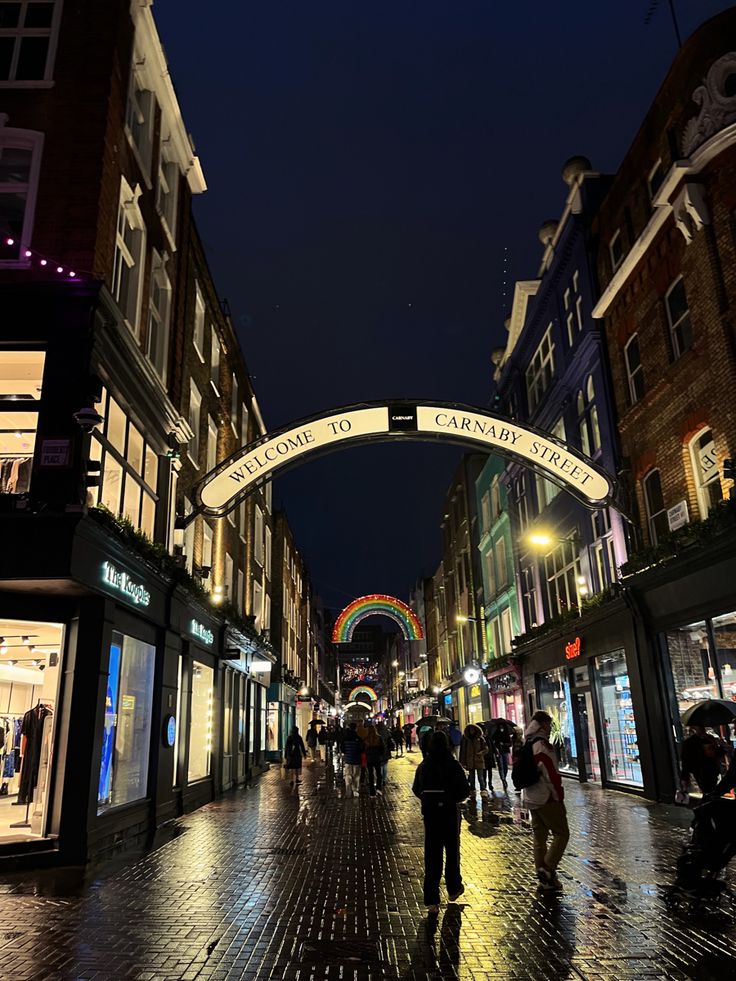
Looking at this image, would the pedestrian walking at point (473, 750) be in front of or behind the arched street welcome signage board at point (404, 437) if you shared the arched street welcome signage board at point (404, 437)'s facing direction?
behind

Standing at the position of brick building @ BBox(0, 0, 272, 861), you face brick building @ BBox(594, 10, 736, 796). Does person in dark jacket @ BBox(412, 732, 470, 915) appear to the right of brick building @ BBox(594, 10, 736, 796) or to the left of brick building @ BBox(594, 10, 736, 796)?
right

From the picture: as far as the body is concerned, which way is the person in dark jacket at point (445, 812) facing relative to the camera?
away from the camera

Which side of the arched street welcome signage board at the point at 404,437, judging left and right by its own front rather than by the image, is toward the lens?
front

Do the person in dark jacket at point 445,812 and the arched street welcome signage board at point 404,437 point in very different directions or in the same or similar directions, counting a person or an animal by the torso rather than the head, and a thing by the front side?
very different directions

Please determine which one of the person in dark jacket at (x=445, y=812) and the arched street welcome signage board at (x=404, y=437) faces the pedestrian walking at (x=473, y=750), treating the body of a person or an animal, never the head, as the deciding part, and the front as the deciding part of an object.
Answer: the person in dark jacket

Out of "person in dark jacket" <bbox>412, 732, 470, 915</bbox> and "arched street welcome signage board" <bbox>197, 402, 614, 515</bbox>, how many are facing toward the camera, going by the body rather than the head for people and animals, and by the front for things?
1

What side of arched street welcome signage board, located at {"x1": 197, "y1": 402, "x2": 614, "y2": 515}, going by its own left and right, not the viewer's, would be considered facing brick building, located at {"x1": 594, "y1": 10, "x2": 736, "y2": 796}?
left

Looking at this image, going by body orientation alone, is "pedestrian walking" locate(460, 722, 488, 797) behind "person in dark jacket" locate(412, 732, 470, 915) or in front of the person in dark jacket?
in front

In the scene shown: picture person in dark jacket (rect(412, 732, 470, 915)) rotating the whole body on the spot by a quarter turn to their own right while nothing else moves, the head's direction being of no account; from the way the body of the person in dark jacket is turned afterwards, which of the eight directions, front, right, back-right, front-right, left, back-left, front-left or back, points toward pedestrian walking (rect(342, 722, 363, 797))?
left

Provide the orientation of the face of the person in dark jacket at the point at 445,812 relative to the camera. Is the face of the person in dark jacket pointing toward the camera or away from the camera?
away from the camera

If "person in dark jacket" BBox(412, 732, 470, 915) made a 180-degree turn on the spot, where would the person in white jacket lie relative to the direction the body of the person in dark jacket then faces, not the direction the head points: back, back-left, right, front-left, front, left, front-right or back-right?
back-left

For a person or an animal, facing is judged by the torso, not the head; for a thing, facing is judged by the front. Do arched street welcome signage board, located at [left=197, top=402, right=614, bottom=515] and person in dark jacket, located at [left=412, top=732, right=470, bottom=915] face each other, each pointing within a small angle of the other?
yes
